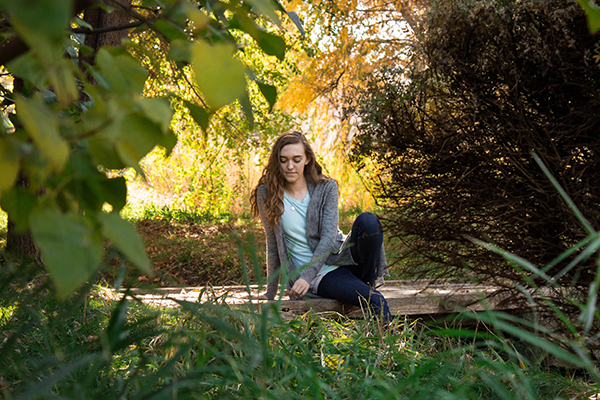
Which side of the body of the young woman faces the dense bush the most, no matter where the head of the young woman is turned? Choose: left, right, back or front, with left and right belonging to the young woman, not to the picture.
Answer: left

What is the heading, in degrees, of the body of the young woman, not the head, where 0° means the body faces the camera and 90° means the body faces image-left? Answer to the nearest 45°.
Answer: approximately 0°
